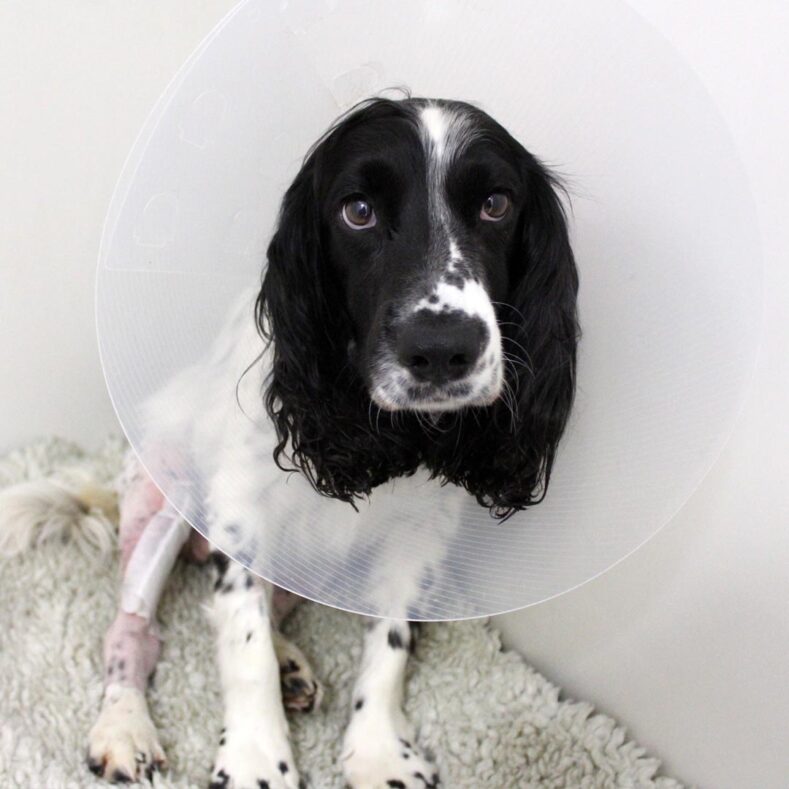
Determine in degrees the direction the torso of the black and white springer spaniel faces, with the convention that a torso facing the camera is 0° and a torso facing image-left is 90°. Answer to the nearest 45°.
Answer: approximately 315°
